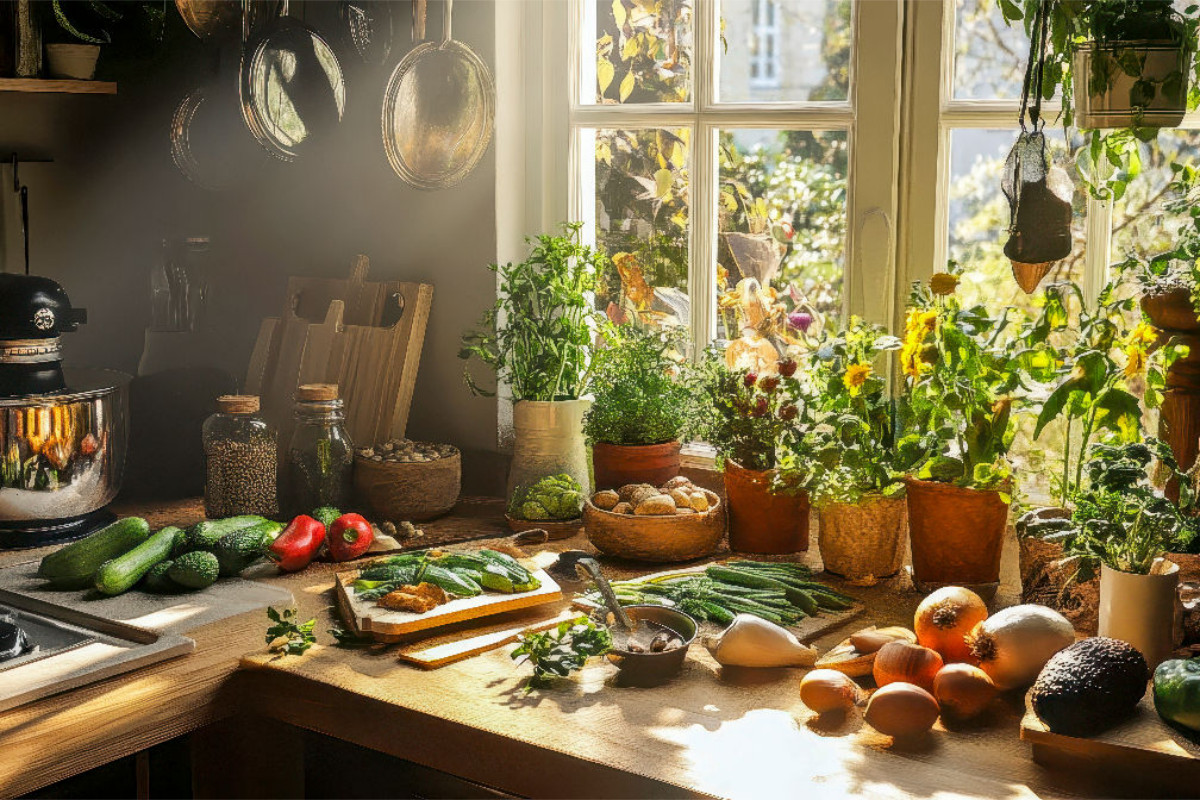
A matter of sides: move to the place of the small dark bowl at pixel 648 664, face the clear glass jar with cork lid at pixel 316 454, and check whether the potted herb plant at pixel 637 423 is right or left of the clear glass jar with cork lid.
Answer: right

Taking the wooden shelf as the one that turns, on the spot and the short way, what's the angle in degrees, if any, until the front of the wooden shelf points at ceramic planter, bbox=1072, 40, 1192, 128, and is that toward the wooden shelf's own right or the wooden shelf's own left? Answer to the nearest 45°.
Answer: approximately 45° to the wooden shelf's own left

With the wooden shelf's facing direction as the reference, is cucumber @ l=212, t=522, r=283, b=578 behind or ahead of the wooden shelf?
ahead

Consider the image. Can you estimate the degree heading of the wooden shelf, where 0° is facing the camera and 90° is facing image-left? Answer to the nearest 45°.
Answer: approximately 0°

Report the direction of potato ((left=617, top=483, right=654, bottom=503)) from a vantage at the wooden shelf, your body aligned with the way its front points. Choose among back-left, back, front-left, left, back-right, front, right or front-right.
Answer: front-left

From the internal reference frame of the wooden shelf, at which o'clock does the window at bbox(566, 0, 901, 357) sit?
The window is roughly at 10 o'clock from the wooden shelf.

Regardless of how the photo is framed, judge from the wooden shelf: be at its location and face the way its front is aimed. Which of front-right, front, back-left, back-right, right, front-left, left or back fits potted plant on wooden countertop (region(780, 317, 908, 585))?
front-left

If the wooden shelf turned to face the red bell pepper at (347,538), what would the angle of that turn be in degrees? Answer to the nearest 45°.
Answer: approximately 45° to its left

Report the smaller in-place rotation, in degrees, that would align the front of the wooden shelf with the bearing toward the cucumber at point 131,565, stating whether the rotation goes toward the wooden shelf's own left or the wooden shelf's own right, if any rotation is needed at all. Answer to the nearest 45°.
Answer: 0° — it already faces it

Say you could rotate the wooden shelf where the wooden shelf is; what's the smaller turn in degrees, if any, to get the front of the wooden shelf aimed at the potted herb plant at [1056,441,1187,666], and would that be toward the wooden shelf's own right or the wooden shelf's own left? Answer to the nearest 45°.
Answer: approximately 45° to the wooden shelf's own left

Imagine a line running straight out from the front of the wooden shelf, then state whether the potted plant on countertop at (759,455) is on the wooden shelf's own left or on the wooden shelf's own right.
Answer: on the wooden shelf's own left

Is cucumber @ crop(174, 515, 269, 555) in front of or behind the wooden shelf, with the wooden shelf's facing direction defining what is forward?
in front

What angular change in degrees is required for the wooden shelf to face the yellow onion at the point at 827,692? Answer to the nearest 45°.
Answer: approximately 45° to its left

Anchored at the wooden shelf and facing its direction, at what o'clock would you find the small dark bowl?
The small dark bowl is roughly at 11 o'clock from the wooden shelf.
